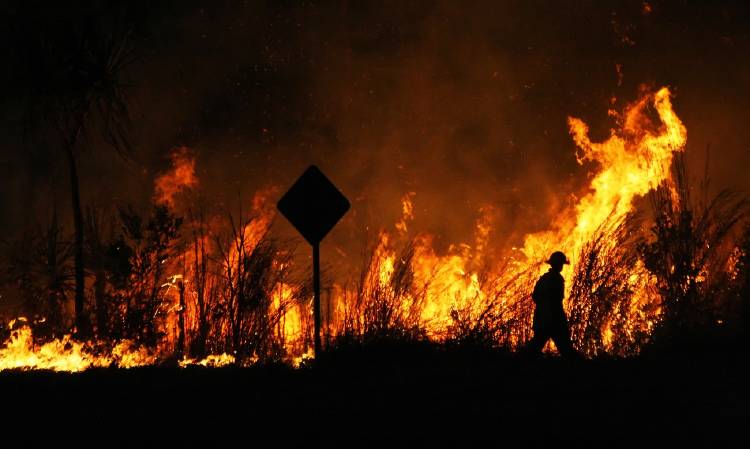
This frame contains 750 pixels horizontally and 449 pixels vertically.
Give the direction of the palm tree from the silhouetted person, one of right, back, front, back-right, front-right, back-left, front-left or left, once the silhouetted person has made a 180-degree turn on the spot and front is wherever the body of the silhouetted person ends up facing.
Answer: front

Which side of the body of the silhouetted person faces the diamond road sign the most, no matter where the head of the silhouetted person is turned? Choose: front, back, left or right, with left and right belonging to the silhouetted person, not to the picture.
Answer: back

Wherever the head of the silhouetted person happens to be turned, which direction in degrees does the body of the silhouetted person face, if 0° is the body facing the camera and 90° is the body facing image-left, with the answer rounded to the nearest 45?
approximately 270°
